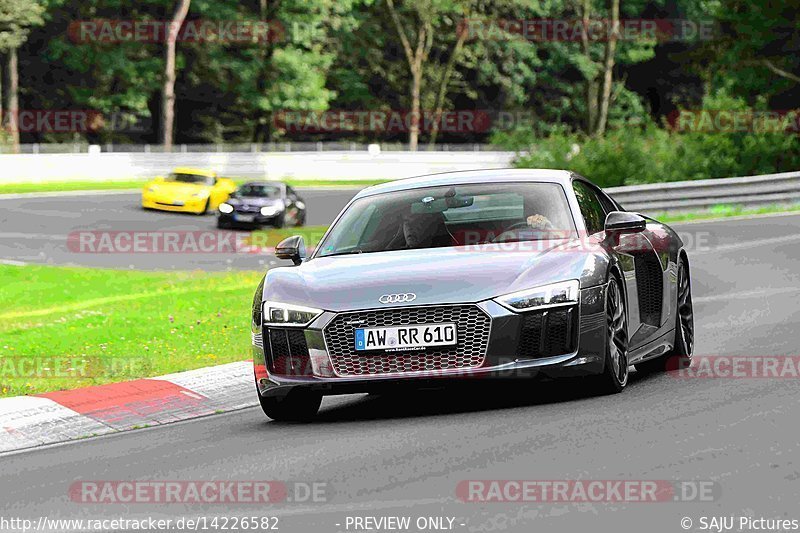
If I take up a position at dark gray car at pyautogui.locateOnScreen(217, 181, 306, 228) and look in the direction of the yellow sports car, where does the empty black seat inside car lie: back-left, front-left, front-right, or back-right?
back-left

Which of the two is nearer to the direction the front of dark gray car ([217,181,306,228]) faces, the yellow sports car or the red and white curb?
the red and white curb

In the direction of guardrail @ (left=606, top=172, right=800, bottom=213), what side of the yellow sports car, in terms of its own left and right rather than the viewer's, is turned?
left

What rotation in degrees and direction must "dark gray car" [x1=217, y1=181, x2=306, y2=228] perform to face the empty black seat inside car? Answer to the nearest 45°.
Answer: approximately 45° to its left

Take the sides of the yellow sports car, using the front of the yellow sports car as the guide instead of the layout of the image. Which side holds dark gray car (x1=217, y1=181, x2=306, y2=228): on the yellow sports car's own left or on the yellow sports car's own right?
on the yellow sports car's own left

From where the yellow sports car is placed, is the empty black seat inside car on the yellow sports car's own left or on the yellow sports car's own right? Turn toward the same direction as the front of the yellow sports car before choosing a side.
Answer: on the yellow sports car's own left

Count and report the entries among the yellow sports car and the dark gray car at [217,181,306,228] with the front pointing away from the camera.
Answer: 0

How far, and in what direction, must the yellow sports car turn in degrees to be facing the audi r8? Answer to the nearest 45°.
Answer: approximately 45° to its left

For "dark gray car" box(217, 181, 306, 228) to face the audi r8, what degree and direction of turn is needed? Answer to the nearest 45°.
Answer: approximately 45° to its left

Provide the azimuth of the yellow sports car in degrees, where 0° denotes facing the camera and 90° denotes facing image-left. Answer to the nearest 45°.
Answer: approximately 45°

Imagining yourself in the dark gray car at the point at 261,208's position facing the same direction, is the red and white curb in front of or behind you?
in front

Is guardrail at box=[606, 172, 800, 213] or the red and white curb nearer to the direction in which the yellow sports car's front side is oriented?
the red and white curb
